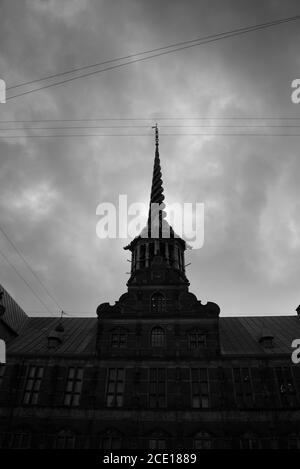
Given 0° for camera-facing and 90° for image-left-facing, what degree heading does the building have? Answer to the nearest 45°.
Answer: approximately 0°
